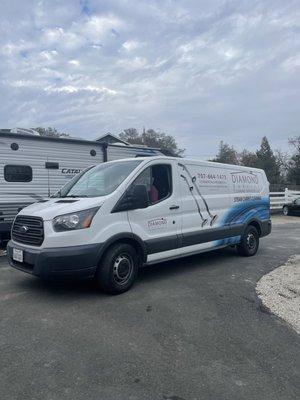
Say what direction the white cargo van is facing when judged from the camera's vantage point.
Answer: facing the viewer and to the left of the viewer

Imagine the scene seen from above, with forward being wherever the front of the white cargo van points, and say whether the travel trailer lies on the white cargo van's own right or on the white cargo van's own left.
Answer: on the white cargo van's own right
